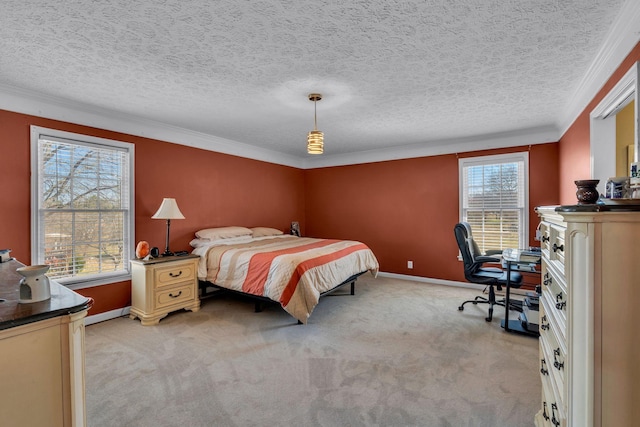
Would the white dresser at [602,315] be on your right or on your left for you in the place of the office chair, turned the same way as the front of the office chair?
on your right

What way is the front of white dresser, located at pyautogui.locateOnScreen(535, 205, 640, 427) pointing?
to the viewer's left

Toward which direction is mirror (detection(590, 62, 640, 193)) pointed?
to the viewer's left

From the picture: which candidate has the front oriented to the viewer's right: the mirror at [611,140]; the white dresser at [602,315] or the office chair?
the office chair

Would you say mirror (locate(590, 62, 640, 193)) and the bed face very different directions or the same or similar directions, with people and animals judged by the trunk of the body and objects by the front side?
very different directions

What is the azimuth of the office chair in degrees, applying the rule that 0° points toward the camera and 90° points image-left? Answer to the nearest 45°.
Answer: approximately 270°

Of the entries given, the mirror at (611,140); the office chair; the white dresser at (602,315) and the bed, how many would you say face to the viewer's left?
2

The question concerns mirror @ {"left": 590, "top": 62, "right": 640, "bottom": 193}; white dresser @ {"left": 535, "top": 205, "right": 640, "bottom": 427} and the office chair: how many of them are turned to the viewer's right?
1

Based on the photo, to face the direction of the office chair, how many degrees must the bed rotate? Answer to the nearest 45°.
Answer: approximately 45° to its left

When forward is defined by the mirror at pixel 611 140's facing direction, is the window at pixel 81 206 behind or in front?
in front

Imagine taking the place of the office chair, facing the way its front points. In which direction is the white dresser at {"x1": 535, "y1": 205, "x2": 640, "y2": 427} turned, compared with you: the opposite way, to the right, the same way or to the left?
the opposite way

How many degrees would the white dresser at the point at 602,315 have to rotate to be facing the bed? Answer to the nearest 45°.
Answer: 0° — it already faces it

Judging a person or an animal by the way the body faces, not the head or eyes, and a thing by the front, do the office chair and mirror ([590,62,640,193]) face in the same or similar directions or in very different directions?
very different directions

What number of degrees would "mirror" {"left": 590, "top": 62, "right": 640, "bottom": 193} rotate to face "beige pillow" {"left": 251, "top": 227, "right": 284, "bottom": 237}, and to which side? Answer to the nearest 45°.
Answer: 0° — it already faces it

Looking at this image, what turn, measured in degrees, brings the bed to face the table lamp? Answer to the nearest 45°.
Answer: approximately 135° to its right

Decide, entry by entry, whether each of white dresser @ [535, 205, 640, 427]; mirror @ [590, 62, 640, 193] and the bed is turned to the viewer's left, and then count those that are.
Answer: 2
